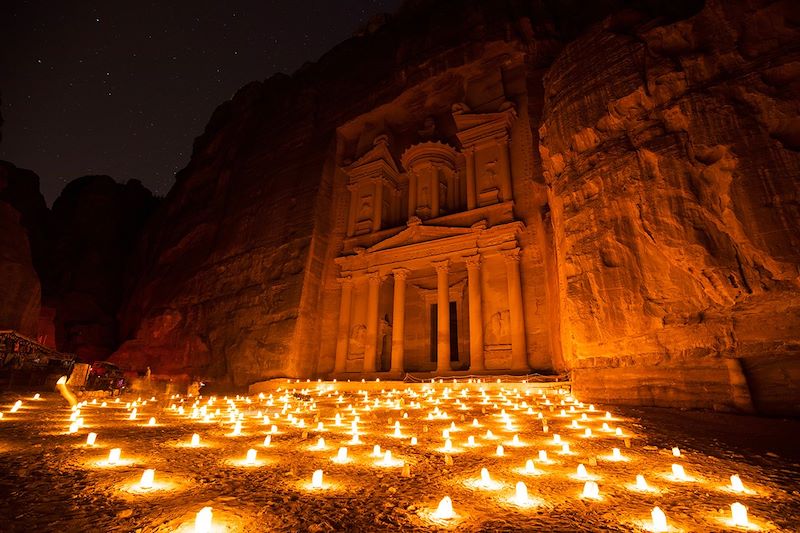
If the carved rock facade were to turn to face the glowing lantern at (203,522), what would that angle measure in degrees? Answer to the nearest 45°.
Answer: approximately 45° to its left

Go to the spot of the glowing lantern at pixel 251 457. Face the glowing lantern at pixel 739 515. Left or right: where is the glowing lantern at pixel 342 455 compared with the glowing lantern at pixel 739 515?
left

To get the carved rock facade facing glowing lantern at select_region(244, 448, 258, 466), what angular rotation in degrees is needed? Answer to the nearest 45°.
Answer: approximately 45° to its left

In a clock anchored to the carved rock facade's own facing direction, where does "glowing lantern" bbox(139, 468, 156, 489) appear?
The glowing lantern is roughly at 11 o'clock from the carved rock facade.

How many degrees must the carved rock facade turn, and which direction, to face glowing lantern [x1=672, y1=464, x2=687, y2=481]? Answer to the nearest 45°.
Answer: approximately 45° to its left

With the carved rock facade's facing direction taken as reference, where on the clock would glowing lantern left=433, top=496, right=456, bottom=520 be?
The glowing lantern is roughly at 11 o'clock from the carved rock facade.

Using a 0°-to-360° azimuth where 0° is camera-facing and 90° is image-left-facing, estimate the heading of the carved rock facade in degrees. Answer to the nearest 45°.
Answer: approximately 45°

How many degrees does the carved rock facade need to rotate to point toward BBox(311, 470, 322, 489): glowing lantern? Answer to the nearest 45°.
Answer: approximately 45° to its left
